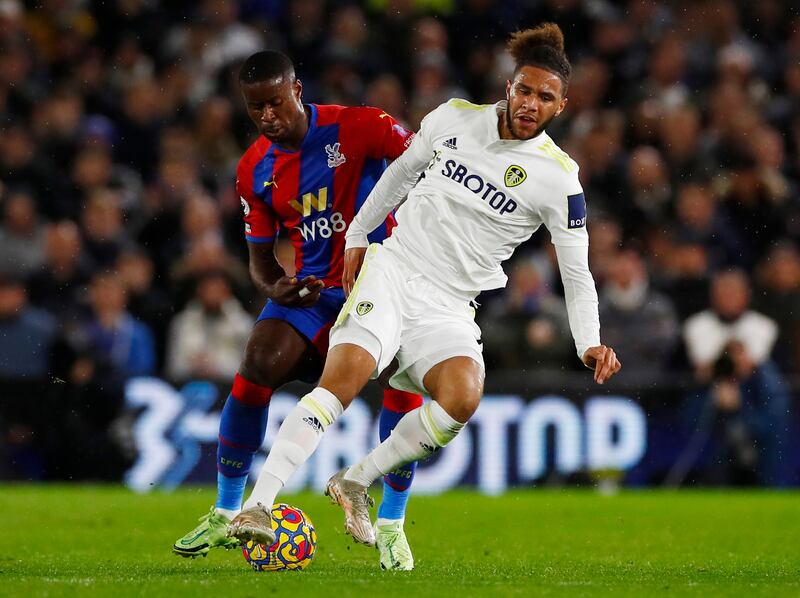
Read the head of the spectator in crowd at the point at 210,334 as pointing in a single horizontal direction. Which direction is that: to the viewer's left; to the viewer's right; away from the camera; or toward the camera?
toward the camera

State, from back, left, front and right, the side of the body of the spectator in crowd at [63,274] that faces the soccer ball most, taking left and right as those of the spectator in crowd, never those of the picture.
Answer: front

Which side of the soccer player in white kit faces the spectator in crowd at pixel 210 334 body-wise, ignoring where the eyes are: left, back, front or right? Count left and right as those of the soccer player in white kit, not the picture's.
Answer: back

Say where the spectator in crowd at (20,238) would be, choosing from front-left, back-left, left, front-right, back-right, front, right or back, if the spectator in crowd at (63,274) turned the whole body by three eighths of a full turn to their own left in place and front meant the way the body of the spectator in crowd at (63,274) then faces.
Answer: left

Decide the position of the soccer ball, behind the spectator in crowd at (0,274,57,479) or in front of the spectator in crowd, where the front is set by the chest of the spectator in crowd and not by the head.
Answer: in front

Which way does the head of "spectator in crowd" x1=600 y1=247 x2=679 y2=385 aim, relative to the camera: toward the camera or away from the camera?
toward the camera

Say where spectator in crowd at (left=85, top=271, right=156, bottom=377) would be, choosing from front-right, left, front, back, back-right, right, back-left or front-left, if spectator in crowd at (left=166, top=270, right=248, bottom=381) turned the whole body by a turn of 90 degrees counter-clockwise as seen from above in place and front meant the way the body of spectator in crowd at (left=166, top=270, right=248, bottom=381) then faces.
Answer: back

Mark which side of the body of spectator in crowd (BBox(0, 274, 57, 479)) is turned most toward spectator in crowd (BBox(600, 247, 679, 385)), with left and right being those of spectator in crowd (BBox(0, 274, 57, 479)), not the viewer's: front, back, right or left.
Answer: left

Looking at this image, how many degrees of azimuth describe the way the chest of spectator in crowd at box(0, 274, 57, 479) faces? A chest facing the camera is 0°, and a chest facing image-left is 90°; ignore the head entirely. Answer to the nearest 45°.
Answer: approximately 0°

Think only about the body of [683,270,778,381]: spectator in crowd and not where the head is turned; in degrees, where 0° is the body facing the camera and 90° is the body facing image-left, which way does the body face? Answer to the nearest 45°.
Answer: approximately 0°

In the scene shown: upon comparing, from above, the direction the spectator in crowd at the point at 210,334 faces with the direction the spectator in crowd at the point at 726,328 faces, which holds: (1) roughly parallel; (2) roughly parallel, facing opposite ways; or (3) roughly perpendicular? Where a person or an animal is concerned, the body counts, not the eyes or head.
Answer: roughly parallel

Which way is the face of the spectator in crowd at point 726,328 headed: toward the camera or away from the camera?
toward the camera

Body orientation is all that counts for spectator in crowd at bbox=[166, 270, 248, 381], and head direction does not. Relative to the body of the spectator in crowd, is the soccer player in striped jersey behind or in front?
in front
